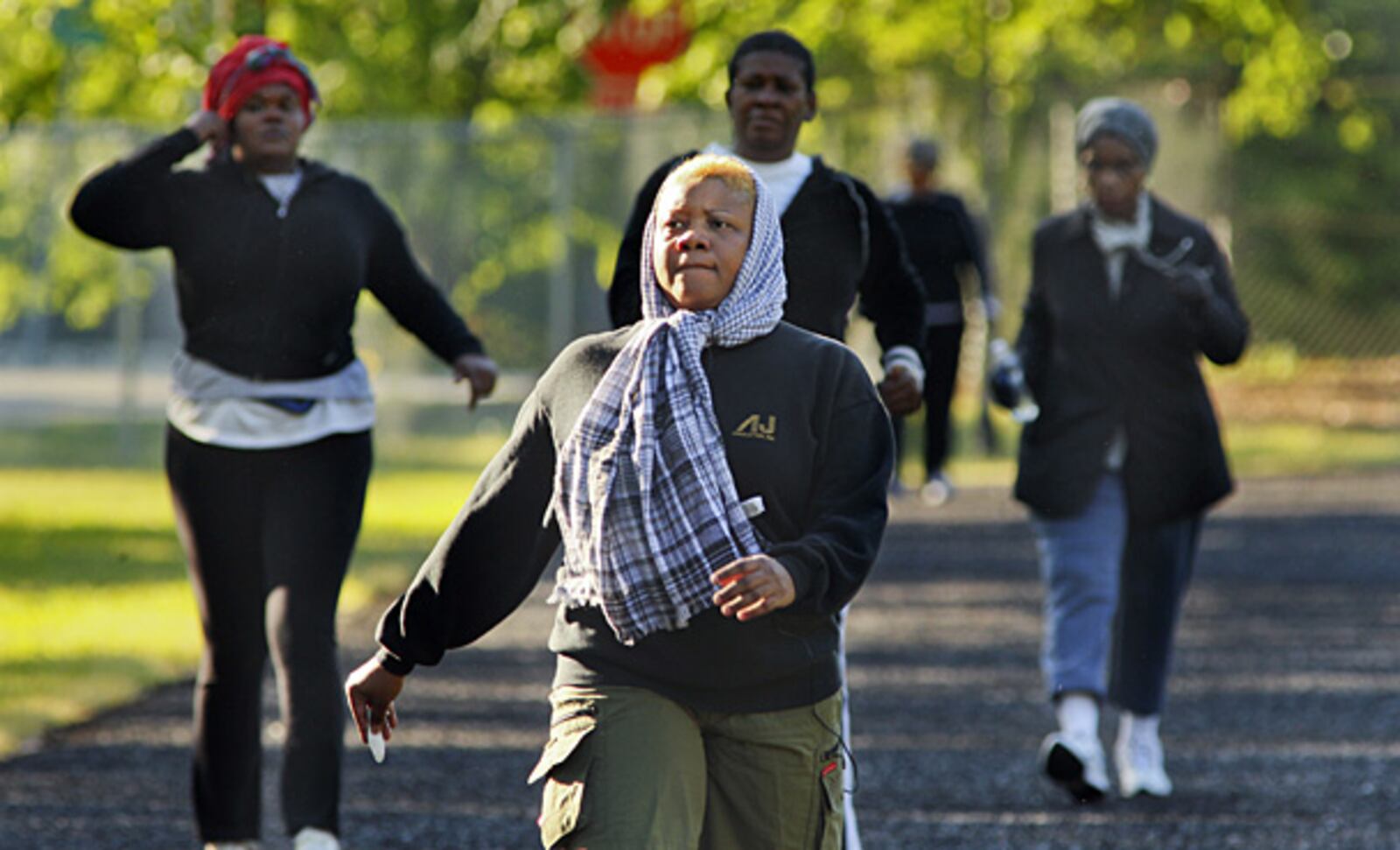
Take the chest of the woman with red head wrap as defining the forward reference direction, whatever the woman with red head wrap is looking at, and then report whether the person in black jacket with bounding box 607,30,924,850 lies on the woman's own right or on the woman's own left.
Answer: on the woman's own left

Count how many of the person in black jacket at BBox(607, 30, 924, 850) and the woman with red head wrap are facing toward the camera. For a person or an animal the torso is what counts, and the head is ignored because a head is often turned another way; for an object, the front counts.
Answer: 2

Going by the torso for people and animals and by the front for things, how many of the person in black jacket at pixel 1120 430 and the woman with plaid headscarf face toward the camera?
2

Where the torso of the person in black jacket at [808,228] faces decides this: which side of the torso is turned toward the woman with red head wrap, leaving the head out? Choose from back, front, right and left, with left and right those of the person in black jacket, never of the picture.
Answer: right

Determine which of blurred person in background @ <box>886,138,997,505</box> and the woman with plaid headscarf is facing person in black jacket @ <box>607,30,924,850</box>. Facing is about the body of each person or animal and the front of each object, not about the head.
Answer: the blurred person in background

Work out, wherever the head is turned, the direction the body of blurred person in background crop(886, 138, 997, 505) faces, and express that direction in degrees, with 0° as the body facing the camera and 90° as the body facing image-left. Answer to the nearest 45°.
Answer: approximately 0°

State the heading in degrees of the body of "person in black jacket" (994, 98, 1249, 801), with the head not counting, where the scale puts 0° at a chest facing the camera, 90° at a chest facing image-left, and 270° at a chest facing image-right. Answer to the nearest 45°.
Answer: approximately 0°

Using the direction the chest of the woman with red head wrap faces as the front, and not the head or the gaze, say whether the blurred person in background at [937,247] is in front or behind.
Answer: behind
